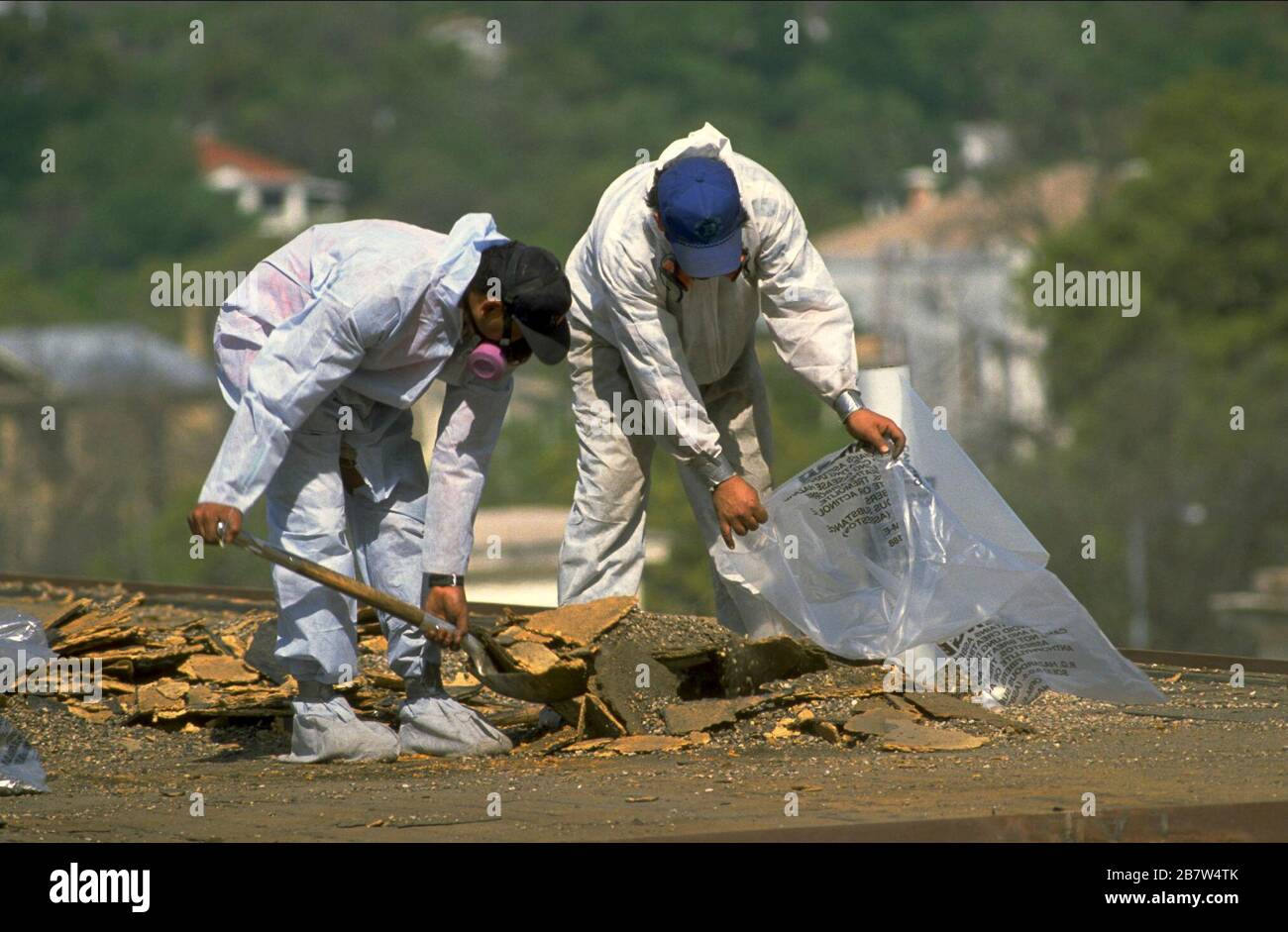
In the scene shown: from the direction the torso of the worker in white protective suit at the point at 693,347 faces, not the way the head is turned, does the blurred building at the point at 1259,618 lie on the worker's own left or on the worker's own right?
on the worker's own left

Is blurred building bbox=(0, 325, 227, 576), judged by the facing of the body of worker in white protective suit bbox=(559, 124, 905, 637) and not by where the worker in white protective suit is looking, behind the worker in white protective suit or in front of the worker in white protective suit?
behind

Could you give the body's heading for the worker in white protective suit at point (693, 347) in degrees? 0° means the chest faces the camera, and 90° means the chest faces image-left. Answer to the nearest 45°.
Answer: approximately 315°

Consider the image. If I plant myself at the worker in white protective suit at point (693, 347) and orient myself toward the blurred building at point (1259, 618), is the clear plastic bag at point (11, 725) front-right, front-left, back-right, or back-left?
back-left

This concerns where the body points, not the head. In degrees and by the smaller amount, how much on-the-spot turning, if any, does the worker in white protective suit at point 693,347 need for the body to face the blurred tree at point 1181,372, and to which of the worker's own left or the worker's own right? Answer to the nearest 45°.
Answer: approximately 135° to the worker's own left

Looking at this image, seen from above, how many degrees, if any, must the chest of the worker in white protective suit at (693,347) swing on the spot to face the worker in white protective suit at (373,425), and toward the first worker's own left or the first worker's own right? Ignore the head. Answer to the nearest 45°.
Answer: approximately 90° to the first worker's own right
